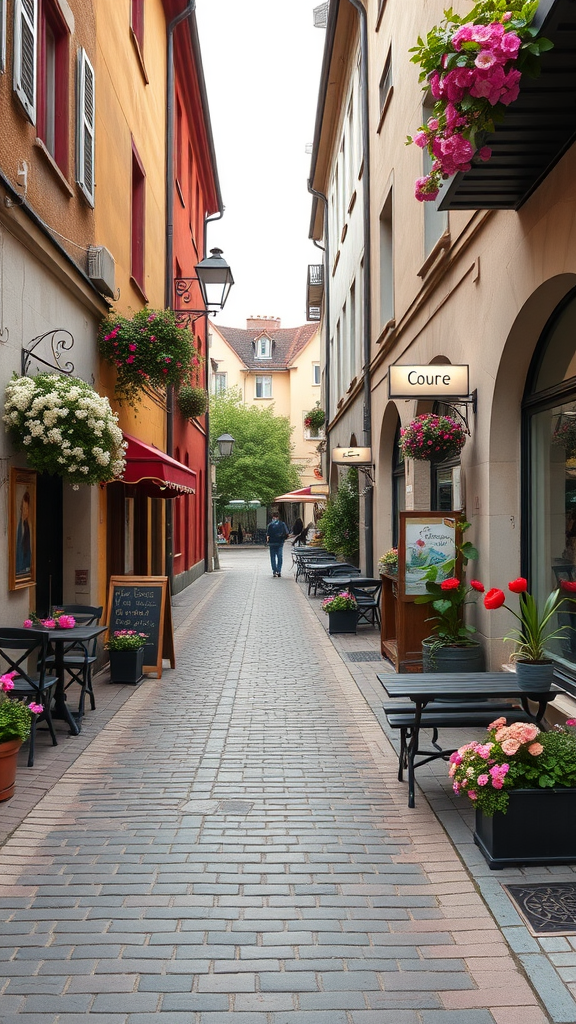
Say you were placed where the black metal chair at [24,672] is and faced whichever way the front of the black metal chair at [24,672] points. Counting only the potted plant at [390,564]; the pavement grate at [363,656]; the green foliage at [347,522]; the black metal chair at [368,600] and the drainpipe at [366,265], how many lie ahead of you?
5

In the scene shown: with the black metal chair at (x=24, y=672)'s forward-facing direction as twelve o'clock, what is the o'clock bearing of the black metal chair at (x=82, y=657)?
the black metal chair at (x=82, y=657) is roughly at 11 o'clock from the black metal chair at (x=24, y=672).

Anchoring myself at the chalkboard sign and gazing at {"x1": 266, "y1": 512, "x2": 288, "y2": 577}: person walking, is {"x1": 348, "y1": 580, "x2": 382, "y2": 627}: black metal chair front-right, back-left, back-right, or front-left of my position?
front-right

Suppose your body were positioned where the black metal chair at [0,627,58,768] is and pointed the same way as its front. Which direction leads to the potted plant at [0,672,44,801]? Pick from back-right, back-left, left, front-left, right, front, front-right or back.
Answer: back-right

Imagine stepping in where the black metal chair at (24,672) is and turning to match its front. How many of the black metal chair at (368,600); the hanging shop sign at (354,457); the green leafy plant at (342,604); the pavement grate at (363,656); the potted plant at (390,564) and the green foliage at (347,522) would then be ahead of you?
6

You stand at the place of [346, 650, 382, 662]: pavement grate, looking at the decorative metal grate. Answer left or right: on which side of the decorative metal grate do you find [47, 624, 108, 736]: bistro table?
right

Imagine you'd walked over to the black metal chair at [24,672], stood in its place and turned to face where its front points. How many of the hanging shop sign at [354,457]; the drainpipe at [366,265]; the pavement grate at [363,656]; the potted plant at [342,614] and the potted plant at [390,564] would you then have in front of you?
5

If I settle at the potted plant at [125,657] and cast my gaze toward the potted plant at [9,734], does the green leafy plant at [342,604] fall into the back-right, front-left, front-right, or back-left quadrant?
back-left

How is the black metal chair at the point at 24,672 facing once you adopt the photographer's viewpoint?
facing away from the viewer and to the right of the viewer
